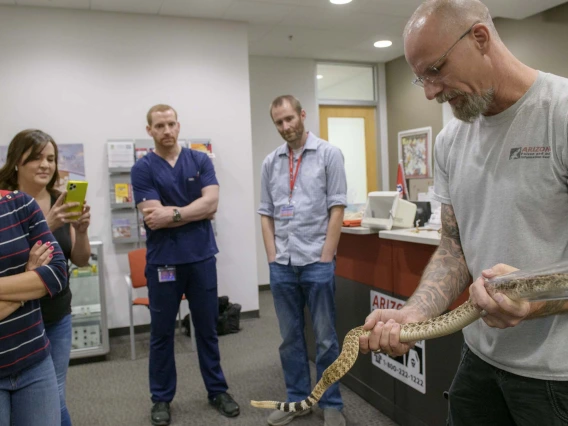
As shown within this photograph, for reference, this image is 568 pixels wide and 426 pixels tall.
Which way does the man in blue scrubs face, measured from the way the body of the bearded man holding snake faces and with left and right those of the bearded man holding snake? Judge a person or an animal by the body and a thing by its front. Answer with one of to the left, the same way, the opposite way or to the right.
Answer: to the left

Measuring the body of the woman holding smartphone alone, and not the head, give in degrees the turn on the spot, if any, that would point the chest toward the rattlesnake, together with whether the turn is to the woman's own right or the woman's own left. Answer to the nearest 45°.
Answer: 0° — they already face it

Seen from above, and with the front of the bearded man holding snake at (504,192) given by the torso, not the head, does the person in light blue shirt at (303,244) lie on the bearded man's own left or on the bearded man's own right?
on the bearded man's own right

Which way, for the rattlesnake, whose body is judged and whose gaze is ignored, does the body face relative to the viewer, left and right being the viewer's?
facing to the right of the viewer

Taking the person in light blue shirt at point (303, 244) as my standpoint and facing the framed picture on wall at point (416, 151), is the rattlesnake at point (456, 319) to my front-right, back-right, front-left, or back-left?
back-right

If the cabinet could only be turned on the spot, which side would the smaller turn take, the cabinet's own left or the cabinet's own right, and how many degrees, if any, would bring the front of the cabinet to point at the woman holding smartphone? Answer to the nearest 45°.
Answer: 0° — it already faces them

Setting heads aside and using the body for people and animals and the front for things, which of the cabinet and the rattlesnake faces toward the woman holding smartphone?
the cabinet

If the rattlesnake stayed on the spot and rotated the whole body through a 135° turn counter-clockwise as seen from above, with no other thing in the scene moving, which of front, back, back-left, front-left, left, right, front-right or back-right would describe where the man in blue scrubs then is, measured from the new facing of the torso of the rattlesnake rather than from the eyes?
front

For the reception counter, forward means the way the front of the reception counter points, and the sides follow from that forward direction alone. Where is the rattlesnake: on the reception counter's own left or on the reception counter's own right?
on the reception counter's own left

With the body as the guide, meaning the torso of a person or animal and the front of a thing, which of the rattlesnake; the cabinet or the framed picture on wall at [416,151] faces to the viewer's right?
the rattlesnake

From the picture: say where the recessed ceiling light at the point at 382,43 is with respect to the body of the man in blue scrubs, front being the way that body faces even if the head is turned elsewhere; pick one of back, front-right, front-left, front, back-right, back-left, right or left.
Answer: back-left
